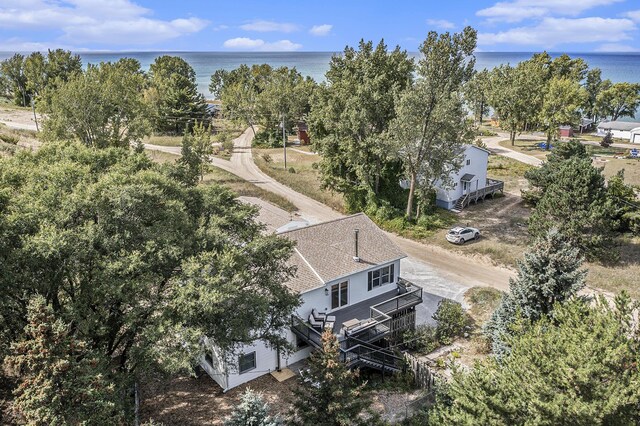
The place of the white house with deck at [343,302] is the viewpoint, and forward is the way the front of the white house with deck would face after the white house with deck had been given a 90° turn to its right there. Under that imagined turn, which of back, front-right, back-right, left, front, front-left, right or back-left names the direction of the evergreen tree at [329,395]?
front-left

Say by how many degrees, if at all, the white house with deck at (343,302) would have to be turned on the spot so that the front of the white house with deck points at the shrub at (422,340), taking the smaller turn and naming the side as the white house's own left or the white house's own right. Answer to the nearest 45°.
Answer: approximately 45° to the white house's own left

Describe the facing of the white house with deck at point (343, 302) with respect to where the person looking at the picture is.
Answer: facing the viewer and to the right of the viewer

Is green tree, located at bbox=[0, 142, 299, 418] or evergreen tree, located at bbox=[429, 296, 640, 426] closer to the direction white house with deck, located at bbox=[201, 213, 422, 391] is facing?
the evergreen tree

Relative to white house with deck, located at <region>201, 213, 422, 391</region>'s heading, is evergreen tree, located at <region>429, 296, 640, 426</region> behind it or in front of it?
in front

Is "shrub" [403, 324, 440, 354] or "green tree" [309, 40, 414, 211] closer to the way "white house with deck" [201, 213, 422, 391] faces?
the shrub

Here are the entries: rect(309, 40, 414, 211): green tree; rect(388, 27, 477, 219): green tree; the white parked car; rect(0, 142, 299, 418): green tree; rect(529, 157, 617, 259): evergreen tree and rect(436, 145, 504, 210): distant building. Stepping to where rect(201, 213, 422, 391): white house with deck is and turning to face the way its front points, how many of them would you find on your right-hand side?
1

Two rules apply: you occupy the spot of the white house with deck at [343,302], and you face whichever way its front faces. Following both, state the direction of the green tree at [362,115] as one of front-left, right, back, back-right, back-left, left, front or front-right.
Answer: back-left

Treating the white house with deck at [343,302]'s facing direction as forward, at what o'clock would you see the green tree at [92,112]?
The green tree is roughly at 6 o'clock from the white house with deck.

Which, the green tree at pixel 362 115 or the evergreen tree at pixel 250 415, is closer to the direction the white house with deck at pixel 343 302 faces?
the evergreen tree

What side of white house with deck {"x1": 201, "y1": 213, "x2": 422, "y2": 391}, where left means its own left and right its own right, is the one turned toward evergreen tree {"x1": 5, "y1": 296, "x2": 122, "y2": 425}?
right

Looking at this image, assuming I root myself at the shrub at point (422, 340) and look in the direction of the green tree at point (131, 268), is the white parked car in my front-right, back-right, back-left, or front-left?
back-right

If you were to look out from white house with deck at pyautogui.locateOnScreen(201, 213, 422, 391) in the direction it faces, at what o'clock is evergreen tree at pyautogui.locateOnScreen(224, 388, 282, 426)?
The evergreen tree is roughly at 2 o'clock from the white house with deck.

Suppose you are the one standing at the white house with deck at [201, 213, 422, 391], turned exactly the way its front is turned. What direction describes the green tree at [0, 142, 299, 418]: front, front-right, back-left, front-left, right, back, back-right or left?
right

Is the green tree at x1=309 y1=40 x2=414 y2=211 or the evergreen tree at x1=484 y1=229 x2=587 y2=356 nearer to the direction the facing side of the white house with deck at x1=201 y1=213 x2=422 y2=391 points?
the evergreen tree
